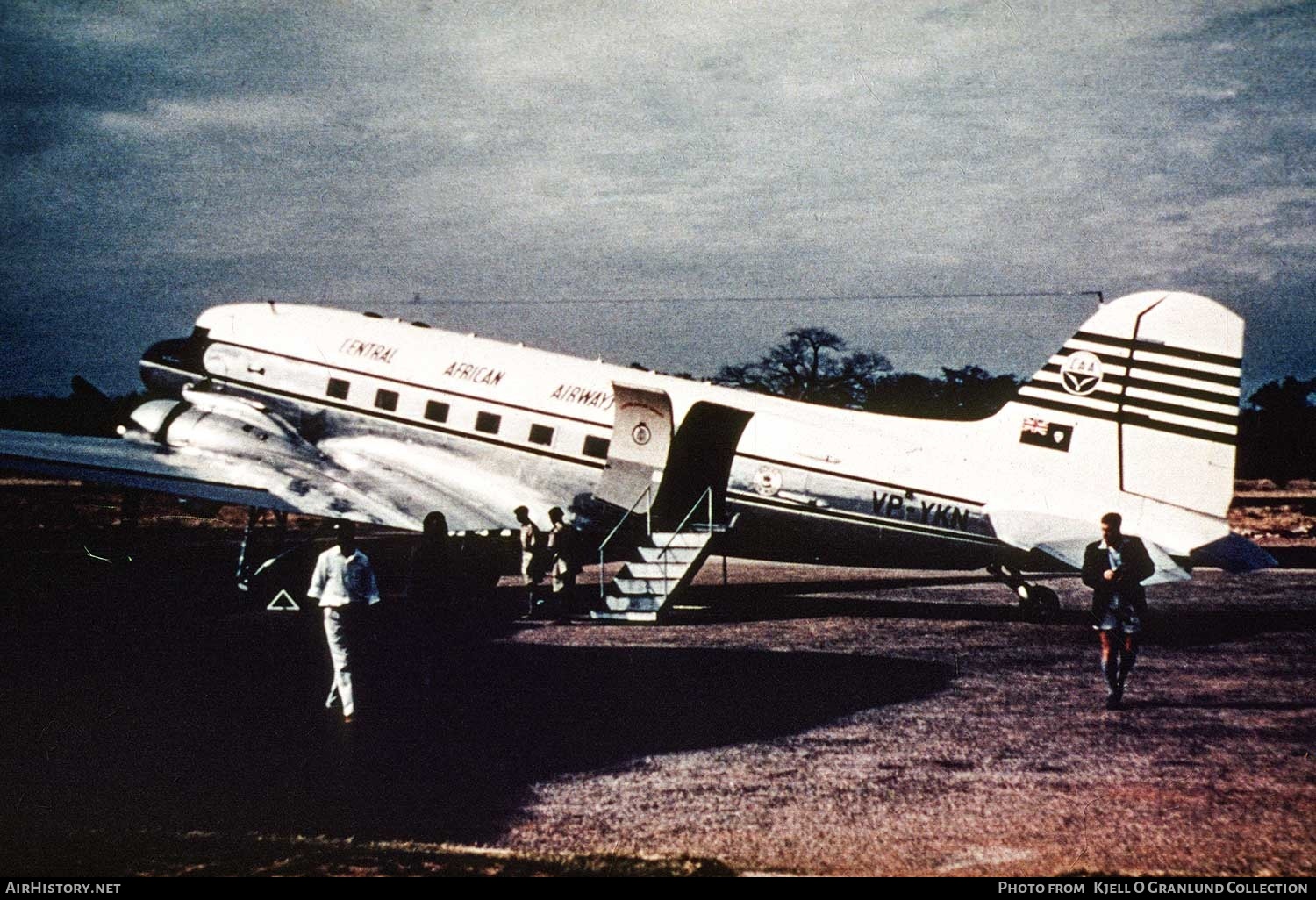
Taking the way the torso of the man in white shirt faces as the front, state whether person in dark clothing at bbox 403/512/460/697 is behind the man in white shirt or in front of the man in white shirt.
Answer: behind

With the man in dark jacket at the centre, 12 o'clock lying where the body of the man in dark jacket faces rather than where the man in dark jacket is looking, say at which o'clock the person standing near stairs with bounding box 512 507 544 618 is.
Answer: The person standing near stairs is roughly at 4 o'clock from the man in dark jacket.

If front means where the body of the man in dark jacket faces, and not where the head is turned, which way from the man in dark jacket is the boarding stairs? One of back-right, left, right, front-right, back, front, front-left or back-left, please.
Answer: back-right

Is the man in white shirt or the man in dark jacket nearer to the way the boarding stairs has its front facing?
the man in white shirt

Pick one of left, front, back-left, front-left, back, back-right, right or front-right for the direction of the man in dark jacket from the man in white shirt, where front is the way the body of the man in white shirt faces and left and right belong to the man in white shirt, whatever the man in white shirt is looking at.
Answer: left

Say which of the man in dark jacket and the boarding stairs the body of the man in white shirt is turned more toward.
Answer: the man in dark jacket

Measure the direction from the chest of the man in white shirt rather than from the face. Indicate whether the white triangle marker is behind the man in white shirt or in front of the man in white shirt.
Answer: behind

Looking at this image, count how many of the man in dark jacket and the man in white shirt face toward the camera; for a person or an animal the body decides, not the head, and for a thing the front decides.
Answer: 2

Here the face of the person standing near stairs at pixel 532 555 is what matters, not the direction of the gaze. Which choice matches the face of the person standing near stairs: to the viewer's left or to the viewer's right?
to the viewer's left

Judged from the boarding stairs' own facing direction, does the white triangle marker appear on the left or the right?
on its right

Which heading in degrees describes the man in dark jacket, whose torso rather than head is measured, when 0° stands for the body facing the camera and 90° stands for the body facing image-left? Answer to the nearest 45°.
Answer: approximately 0°
